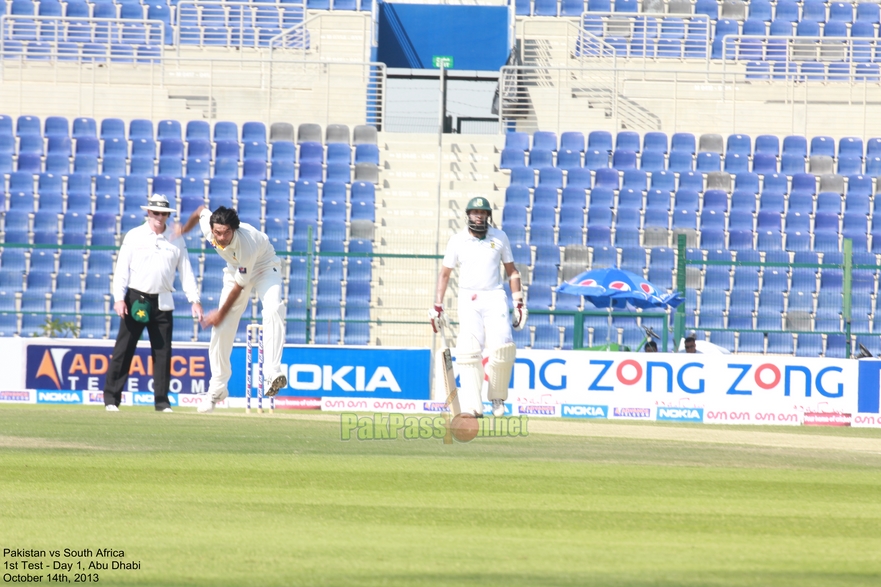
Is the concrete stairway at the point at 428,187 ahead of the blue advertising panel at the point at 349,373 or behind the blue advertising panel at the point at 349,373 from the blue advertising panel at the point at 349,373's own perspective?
behind

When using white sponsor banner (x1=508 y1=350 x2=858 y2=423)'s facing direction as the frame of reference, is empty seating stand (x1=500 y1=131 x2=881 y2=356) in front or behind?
behind

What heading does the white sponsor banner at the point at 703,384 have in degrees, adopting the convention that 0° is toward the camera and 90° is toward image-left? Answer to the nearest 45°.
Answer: approximately 0°

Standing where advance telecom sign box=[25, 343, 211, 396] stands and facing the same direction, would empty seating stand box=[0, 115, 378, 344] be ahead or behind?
behind

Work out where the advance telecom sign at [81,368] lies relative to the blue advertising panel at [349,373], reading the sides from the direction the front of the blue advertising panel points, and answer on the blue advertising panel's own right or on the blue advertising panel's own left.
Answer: on the blue advertising panel's own right

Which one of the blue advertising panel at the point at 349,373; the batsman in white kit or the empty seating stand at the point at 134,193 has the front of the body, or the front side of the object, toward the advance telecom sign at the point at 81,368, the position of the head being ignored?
the empty seating stand

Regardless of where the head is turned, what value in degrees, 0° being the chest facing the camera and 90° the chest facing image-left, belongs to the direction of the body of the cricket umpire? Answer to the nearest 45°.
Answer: approximately 0°

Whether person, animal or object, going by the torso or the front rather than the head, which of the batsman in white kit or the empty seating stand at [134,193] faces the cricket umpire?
the empty seating stand
